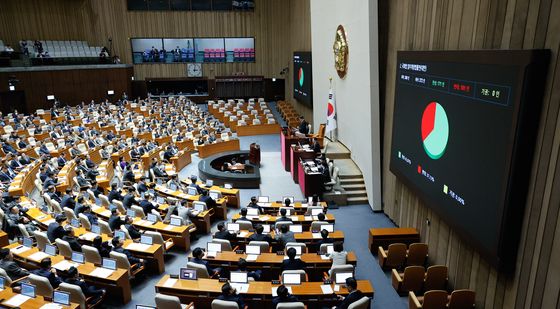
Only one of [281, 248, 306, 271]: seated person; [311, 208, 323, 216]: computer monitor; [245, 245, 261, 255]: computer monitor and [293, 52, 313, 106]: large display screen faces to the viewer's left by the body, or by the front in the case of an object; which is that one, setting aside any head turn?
the large display screen

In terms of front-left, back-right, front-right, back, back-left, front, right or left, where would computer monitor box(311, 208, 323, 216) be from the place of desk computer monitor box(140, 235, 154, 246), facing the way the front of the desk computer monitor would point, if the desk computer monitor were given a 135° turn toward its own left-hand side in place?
front

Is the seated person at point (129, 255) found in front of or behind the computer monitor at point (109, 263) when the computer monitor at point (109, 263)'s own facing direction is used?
behind

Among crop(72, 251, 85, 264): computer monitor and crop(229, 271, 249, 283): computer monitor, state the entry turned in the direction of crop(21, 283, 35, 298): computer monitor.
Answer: crop(72, 251, 85, 264): computer monitor

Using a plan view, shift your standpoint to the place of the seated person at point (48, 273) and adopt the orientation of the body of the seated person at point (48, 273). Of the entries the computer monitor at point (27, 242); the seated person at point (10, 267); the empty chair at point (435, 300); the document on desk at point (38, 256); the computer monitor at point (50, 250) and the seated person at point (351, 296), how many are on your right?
2

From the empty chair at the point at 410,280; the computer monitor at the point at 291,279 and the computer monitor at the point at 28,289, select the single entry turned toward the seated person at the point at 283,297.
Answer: the computer monitor at the point at 291,279

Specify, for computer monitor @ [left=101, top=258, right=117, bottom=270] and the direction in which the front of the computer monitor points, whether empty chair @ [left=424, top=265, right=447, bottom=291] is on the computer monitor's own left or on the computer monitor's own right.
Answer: on the computer monitor's own left

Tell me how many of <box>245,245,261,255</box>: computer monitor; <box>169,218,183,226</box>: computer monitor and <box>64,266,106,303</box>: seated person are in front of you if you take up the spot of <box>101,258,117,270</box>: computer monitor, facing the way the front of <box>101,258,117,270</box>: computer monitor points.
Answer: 1

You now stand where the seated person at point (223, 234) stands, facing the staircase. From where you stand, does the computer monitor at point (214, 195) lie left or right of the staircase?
left

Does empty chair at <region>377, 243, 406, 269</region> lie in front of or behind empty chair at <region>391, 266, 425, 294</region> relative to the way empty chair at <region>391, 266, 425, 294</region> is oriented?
in front

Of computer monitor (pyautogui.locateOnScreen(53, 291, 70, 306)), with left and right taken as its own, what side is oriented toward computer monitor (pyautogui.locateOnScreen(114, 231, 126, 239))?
back

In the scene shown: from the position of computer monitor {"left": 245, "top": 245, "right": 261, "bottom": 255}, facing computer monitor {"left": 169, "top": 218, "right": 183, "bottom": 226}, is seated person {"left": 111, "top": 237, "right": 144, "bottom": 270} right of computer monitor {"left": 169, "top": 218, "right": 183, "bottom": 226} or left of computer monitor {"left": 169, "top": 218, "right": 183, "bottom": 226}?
left

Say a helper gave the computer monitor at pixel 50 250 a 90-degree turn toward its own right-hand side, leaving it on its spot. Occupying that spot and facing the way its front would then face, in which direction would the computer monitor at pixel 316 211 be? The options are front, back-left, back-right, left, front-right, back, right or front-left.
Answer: back-right

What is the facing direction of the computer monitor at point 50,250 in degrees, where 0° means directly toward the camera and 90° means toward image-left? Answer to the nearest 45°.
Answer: approximately 45°
